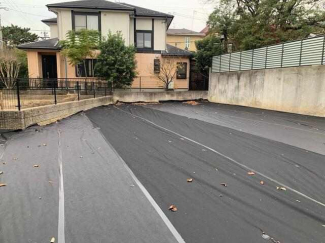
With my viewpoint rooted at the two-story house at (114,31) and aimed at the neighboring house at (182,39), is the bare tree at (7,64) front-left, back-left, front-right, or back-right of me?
back-left

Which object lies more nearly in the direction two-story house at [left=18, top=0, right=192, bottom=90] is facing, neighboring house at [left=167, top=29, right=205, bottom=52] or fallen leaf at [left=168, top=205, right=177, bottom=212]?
the fallen leaf

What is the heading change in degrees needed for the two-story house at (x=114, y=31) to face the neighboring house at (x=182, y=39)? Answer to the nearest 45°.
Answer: approximately 135° to its left

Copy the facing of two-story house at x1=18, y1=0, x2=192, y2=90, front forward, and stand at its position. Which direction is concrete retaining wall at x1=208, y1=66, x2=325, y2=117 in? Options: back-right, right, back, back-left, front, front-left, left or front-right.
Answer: front-left

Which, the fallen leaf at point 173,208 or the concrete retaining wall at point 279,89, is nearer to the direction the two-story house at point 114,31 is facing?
the fallen leaf

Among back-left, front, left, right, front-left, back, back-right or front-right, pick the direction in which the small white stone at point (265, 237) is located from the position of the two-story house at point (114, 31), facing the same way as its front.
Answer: front

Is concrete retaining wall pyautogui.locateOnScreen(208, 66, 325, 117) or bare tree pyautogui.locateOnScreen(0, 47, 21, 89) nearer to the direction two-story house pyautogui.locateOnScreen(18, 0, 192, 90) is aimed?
the concrete retaining wall

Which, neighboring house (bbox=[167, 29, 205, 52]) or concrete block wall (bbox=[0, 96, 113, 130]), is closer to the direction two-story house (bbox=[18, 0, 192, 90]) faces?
the concrete block wall

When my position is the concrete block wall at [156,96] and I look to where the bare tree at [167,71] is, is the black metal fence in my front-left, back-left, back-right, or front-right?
back-left

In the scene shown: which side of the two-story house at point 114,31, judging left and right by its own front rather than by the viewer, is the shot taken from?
front

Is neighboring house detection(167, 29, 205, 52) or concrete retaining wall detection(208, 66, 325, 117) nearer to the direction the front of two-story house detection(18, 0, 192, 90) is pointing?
the concrete retaining wall

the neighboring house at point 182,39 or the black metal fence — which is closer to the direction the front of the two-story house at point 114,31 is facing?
the black metal fence

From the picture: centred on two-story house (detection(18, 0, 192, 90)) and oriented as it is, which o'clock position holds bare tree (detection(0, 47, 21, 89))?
The bare tree is roughly at 3 o'clock from the two-story house.

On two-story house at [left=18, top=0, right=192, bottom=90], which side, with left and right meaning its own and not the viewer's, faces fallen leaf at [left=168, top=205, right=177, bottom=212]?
front

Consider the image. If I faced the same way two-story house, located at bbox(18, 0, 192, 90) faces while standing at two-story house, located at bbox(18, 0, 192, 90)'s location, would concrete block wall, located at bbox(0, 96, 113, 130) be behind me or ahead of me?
ahead
